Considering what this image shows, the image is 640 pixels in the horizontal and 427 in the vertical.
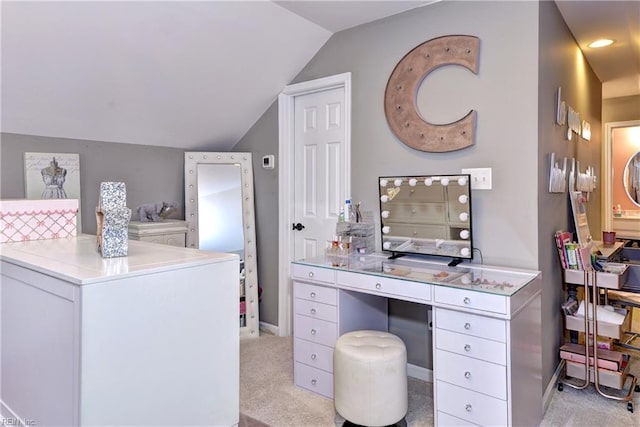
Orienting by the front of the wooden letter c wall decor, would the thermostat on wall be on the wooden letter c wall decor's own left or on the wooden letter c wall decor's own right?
on the wooden letter c wall decor's own right

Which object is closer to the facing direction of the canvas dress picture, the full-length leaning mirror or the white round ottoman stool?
the white round ottoman stool

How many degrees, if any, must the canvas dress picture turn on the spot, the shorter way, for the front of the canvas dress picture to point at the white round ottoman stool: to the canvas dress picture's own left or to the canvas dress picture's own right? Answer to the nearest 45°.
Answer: approximately 45° to the canvas dress picture's own left

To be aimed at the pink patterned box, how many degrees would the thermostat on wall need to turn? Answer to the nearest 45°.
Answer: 0° — it already faces it

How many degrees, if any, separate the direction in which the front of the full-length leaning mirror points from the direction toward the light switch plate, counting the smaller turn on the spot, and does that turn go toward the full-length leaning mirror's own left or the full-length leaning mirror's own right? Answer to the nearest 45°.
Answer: approximately 45° to the full-length leaning mirror's own left

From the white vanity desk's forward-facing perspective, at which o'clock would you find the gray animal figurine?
The gray animal figurine is roughly at 2 o'clock from the white vanity desk.

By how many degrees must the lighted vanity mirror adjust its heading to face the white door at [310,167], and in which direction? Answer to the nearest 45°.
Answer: approximately 90° to its right

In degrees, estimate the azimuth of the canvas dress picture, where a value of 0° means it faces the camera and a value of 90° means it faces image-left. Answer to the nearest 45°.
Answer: approximately 0°

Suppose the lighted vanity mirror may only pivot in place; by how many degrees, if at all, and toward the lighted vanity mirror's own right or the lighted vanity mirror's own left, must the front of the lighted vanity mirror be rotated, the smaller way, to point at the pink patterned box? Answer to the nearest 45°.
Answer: approximately 45° to the lighted vanity mirror's own right

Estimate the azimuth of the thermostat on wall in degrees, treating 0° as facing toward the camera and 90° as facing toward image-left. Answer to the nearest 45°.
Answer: approximately 45°

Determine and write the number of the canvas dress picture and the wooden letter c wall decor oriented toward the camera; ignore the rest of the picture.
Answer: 2
